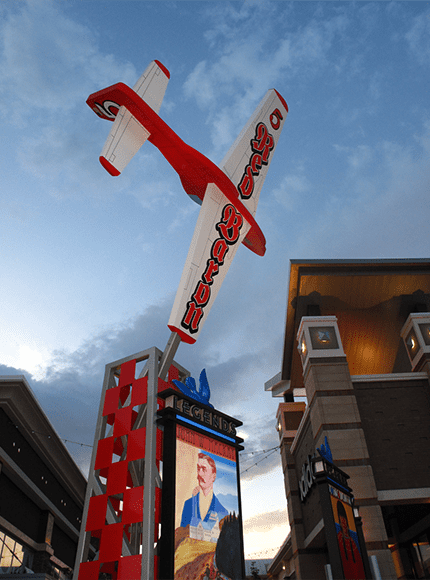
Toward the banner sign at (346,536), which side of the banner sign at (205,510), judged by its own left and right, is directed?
left

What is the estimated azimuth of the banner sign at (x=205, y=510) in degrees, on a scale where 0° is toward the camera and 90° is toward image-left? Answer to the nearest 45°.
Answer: approximately 315°

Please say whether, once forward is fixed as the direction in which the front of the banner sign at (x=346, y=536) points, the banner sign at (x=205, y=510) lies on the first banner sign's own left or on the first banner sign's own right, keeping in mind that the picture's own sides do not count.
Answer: on the first banner sign's own right

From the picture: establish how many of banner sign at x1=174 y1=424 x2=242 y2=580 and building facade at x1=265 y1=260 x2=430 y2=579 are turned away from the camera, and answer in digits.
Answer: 0

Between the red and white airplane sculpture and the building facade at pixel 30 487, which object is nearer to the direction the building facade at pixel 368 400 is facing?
the red and white airplane sculpture
